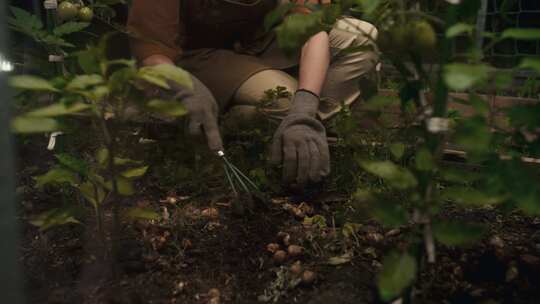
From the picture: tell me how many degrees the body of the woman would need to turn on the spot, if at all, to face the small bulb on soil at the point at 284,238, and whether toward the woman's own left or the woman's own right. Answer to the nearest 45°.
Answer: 0° — they already face it

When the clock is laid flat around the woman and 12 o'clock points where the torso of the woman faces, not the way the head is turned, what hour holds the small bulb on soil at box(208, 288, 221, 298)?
The small bulb on soil is roughly at 12 o'clock from the woman.

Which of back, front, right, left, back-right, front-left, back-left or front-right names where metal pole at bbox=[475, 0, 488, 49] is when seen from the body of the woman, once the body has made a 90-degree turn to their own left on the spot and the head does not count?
front

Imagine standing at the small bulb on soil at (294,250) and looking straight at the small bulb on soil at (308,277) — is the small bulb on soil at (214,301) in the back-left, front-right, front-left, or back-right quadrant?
front-right

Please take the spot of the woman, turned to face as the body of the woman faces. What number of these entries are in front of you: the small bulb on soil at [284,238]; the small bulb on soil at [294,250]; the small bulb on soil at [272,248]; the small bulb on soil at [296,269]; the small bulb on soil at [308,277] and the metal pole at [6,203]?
6

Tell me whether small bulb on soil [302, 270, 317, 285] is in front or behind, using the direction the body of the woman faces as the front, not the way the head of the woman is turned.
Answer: in front

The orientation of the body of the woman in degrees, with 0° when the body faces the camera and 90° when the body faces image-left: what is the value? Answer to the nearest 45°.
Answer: approximately 0°

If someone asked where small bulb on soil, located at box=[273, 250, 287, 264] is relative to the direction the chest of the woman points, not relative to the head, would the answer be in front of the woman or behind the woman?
in front

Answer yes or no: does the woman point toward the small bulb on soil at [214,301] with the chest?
yes

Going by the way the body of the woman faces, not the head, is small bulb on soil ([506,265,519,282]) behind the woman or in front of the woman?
in front

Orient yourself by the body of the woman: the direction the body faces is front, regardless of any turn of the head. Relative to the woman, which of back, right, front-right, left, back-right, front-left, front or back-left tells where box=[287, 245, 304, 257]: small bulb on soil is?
front

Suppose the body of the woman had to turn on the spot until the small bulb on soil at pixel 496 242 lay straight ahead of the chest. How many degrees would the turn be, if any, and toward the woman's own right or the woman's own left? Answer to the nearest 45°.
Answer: approximately 45° to the woman's own left
